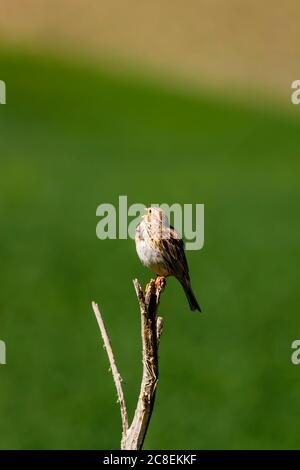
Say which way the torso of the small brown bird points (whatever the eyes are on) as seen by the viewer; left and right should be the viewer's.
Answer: facing the viewer and to the left of the viewer
